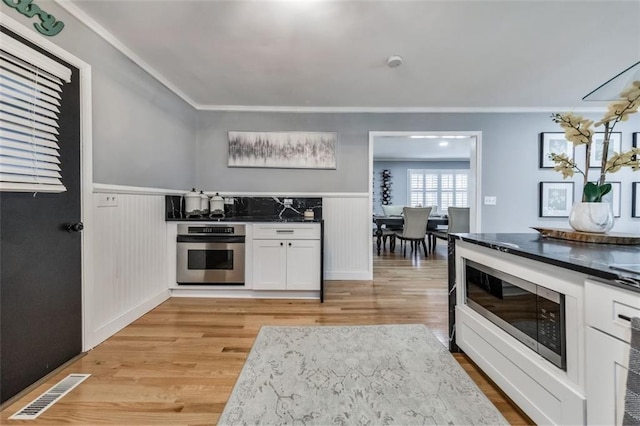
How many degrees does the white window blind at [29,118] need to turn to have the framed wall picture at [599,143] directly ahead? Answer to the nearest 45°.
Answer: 0° — it already faces it

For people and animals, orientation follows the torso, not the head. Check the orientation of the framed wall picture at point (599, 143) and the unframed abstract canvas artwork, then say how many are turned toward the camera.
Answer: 2

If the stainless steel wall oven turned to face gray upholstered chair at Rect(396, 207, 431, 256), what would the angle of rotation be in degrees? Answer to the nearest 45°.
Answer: approximately 90° to its left

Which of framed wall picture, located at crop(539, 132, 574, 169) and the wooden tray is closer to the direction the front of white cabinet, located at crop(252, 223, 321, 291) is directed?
the wooden tray

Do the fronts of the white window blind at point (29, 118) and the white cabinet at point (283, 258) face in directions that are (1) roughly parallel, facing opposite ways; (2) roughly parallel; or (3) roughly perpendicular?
roughly perpendicular

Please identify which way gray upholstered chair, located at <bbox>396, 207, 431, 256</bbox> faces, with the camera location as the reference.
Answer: facing away from the viewer and to the left of the viewer

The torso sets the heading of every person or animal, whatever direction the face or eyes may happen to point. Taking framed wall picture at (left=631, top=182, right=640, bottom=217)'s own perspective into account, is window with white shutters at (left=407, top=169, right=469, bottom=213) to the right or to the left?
on its right

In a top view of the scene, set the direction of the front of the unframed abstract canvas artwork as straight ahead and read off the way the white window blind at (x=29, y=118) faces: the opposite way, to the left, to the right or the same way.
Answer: to the left

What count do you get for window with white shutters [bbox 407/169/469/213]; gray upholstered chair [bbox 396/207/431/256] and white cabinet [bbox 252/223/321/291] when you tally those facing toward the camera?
2

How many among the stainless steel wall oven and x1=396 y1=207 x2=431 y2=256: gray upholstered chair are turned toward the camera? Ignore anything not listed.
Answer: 1
